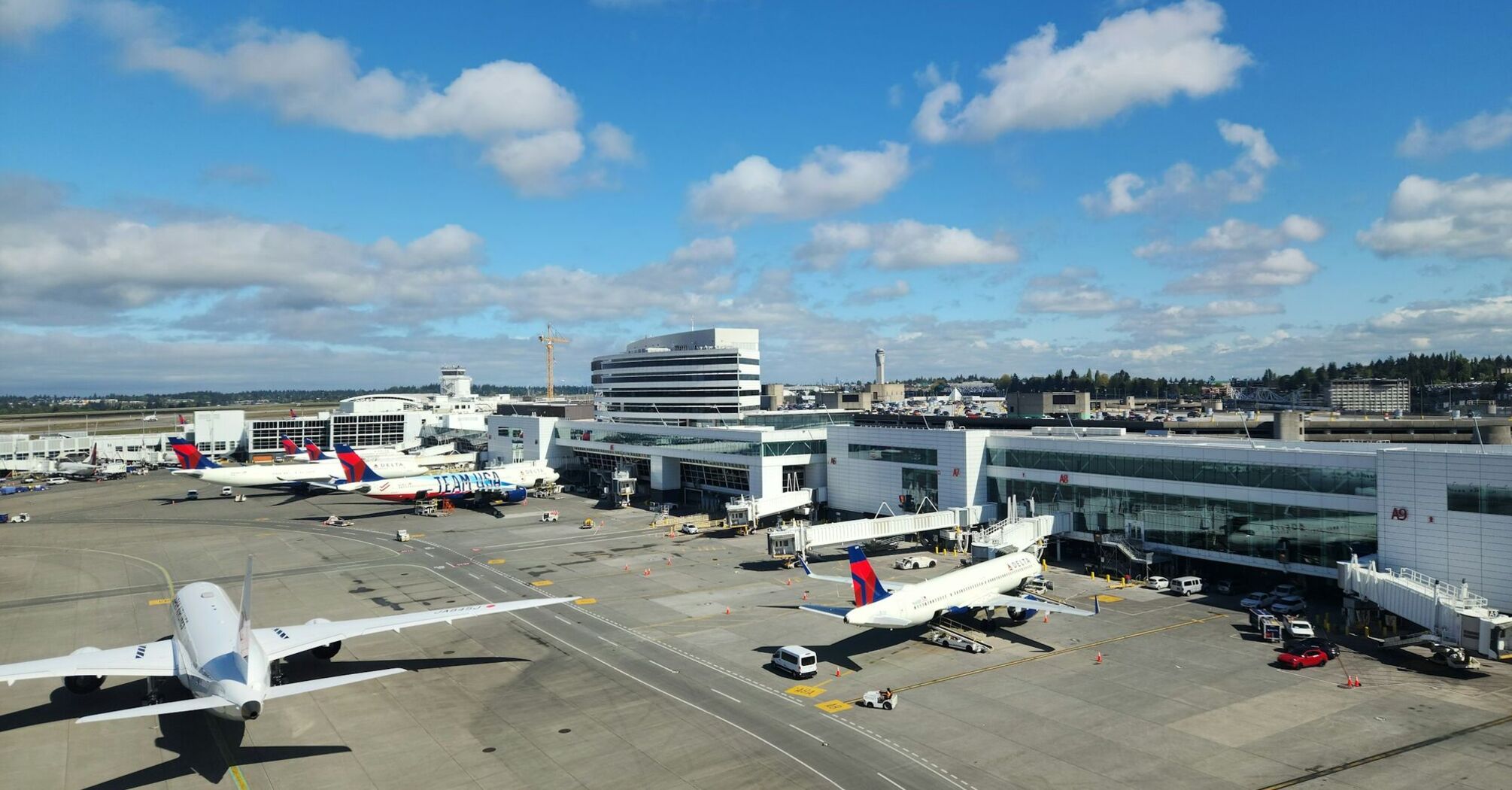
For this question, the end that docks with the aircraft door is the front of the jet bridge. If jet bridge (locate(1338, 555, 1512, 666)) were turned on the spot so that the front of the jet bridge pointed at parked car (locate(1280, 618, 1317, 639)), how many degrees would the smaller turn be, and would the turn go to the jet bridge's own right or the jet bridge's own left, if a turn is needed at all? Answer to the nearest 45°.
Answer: approximately 135° to the jet bridge's own right

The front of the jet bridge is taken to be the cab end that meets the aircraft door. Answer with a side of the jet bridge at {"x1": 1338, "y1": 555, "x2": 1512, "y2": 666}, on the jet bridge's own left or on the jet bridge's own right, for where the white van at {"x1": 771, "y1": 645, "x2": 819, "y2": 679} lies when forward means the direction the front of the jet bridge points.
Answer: on the jet bridge's own right

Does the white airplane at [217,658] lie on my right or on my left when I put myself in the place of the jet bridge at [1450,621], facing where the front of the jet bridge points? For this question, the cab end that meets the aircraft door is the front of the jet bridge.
on my right

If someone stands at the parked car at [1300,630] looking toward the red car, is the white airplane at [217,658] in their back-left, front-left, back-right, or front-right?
front-right

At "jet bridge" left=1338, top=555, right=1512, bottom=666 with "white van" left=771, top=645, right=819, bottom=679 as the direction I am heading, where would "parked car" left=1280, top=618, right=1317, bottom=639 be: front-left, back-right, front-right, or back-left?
front-right

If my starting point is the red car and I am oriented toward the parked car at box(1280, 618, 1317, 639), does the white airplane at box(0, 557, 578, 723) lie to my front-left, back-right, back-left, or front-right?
back-left

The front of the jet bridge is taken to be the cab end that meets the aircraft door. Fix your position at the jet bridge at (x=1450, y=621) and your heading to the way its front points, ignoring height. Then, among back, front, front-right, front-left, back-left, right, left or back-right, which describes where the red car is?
right

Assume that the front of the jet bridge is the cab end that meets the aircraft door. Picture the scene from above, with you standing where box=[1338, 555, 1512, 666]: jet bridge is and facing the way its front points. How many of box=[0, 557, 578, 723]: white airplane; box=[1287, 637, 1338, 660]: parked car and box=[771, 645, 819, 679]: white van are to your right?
3
